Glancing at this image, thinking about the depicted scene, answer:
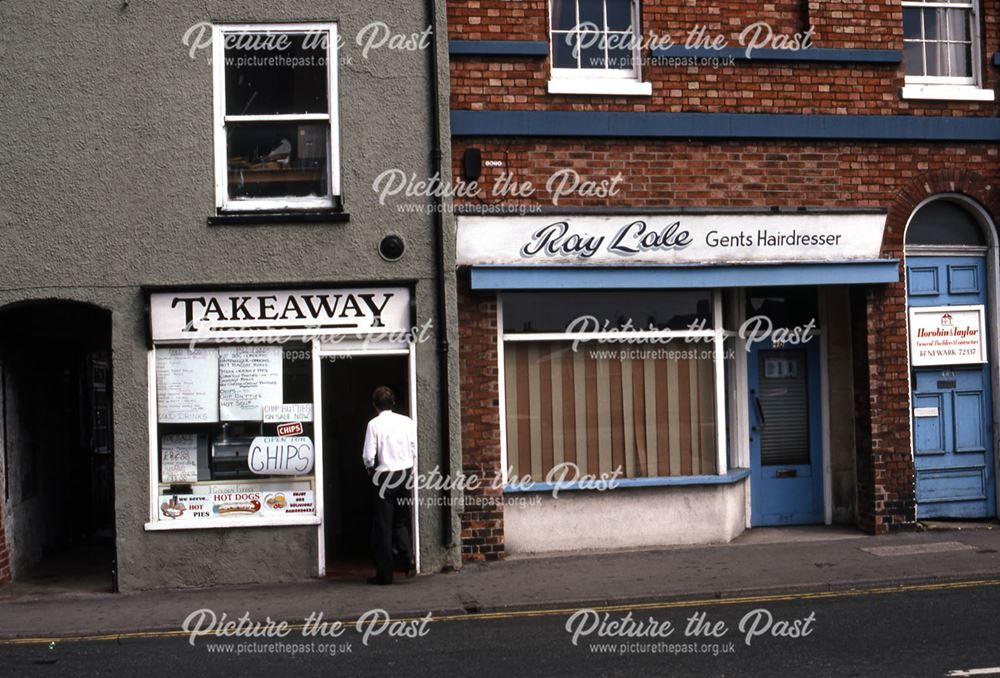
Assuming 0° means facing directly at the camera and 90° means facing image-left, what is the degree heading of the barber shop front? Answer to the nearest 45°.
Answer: approximately 0°

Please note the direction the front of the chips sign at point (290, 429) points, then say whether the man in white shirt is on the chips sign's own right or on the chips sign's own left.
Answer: on the chips sign's own left

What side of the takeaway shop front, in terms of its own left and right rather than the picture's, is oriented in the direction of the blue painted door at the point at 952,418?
left

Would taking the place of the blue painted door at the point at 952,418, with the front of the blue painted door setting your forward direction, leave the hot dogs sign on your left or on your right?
on your right

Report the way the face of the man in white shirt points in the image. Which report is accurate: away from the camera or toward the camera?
away from the camera

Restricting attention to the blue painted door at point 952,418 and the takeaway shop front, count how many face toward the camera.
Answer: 2

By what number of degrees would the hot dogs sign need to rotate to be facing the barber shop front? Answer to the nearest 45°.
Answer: approximately 90° to its left

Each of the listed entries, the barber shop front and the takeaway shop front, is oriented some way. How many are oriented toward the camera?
2

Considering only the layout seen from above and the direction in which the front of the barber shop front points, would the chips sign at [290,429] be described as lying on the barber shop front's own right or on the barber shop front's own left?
on the barber shop front's own right
